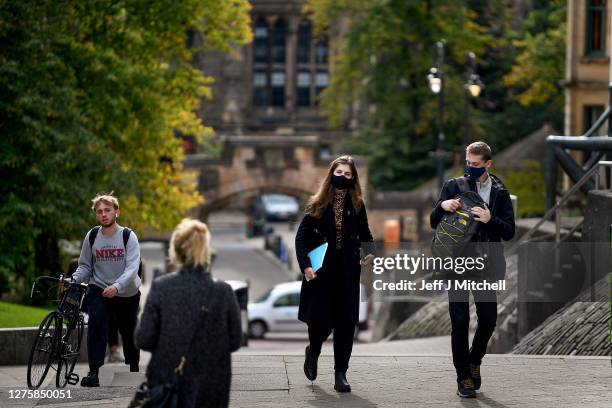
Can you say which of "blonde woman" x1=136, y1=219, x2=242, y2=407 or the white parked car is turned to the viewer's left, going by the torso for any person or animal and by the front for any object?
the white parked car

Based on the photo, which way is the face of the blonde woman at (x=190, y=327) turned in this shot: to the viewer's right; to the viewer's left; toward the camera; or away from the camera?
away from the camera

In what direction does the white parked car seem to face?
to the viewer's left

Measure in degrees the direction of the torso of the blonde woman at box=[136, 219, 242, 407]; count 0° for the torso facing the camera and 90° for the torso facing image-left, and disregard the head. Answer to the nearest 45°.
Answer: approximately 180°

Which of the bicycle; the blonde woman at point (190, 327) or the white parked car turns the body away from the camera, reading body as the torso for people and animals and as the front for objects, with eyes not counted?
the blonde woman

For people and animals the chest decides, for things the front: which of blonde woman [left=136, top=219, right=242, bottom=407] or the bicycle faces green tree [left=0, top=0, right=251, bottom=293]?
the blonde woman

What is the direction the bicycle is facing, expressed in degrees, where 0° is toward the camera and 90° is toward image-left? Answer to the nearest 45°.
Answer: approximately 45°

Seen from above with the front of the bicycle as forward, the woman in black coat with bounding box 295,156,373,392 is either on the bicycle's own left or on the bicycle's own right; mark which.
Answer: on the bicycle's own left

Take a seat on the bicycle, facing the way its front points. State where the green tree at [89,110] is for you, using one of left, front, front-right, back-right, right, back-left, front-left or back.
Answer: back-right

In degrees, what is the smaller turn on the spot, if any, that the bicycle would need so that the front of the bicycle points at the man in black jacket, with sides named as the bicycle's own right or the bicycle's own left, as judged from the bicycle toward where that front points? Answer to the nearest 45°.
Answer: approximately 90° to the bicycle's own left

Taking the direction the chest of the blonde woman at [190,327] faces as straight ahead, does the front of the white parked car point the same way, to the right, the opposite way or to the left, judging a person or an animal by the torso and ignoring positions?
to the left

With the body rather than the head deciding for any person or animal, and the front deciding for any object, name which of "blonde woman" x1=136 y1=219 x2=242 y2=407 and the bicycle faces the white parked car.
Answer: the blonde woman
